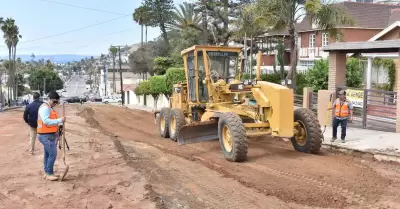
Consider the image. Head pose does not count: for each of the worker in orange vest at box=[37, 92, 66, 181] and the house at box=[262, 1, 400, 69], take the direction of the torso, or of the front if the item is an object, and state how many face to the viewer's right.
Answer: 1

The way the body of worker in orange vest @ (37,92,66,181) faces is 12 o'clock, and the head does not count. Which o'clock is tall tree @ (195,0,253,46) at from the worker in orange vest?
The tall tree is roughly at 10 o'clock from the worker in orange vest.

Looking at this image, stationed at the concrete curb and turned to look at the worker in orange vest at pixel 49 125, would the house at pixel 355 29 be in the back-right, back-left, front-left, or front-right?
back-right

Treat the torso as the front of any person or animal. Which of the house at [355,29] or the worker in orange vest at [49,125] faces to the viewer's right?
the worker in orange vest

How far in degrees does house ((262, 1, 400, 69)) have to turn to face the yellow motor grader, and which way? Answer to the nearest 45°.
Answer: approximately 45° to its left

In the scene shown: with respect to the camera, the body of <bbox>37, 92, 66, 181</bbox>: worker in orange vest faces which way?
to the viewer's right
